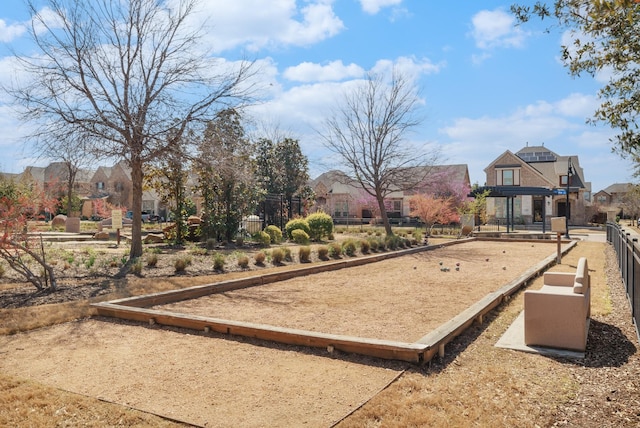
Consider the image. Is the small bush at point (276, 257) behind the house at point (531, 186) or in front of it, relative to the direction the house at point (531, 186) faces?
in front

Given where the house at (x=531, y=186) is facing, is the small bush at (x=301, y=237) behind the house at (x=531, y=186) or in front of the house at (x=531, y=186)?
in front

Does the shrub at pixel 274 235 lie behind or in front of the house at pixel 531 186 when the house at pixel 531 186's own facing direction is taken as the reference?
in front

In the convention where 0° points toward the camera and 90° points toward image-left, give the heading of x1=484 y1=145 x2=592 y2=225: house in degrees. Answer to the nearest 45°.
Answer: approximately 0°

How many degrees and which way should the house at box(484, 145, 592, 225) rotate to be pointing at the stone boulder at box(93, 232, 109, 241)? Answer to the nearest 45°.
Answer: approximately 45° to its right

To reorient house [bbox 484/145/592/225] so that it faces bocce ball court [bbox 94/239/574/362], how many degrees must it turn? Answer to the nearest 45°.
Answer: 0° — it already faces it

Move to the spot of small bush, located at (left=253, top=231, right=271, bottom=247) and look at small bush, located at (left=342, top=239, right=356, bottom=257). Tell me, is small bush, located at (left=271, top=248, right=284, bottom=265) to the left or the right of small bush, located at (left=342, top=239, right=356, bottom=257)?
right
